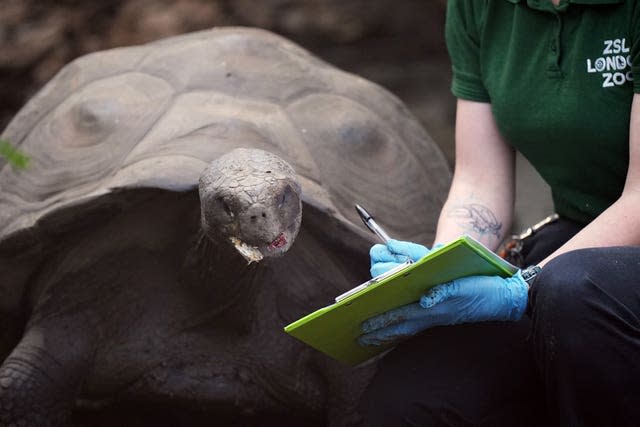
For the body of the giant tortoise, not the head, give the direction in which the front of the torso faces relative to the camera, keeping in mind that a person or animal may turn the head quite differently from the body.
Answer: toward the camera

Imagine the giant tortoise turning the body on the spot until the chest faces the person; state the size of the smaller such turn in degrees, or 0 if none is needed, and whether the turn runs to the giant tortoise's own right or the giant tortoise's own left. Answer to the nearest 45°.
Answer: approximately 45° to the giant tortoise's own left
